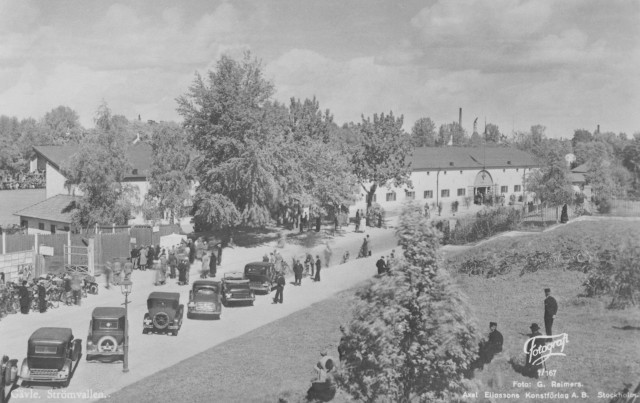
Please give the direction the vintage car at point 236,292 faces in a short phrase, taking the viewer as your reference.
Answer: facing away from the viewer

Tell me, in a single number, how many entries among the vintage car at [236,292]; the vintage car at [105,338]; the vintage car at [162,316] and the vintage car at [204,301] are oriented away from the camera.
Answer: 4

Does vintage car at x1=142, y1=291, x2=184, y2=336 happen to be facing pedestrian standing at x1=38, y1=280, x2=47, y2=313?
no

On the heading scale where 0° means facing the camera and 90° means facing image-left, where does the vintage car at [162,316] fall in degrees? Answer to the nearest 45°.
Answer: approximately 180°

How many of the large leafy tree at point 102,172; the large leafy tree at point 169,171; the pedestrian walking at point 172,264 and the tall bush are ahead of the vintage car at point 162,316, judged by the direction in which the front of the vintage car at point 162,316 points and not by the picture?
3

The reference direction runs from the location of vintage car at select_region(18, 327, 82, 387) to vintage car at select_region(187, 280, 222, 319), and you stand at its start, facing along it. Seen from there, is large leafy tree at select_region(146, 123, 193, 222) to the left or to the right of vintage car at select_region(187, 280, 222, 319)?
left

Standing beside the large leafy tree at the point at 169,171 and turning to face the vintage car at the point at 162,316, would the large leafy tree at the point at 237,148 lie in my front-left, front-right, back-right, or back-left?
front-left

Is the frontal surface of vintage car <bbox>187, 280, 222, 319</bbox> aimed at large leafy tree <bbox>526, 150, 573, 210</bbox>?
no

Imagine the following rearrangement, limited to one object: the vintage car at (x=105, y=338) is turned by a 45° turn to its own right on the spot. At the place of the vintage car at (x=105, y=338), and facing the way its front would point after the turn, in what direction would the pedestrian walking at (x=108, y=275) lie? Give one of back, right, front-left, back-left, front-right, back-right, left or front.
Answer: front-left

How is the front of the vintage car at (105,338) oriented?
away from the camera

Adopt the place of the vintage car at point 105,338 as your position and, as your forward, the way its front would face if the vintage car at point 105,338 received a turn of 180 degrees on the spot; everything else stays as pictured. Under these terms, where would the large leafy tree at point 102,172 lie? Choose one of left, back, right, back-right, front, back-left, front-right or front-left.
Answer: back

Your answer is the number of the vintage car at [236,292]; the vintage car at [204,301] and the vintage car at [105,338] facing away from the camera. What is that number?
3

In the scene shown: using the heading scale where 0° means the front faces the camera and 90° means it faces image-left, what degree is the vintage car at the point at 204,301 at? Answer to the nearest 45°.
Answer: approximately 180°

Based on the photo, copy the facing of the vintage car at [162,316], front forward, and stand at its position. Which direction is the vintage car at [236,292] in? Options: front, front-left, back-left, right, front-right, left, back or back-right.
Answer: front-right
